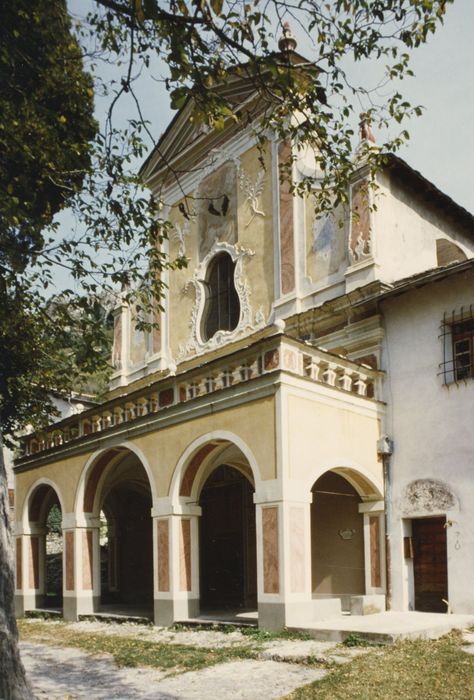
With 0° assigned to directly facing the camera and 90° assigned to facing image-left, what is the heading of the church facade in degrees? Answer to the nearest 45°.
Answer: approximately 45°
